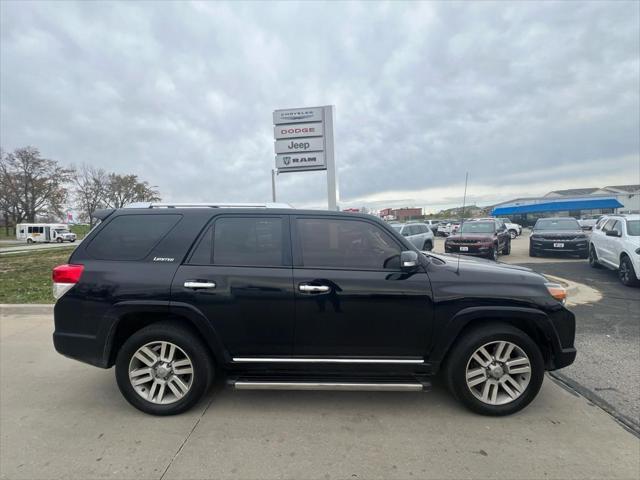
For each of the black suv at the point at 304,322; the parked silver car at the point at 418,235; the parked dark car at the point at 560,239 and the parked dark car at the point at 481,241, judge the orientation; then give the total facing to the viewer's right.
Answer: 1

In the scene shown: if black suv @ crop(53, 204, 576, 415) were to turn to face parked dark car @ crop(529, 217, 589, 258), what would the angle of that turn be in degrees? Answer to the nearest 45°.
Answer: approximately 45° to its left

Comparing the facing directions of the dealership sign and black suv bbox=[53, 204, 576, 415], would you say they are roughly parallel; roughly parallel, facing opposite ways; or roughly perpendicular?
roughly perpendicular

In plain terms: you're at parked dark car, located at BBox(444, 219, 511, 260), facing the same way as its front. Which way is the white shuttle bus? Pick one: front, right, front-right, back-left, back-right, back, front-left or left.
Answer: front-right

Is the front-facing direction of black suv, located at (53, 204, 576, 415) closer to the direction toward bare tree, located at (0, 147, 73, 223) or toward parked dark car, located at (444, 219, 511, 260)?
the parked dark car

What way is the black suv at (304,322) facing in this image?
to the viewer's right

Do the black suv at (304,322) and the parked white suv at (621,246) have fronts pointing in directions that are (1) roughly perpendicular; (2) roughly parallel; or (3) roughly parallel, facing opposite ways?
roughly perpendicular

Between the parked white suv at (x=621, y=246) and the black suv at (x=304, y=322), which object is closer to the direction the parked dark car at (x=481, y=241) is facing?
the black suv

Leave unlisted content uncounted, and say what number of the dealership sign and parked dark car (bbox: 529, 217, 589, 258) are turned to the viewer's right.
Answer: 0

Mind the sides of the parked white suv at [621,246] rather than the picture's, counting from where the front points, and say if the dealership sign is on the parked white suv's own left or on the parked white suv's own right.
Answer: on the parked white suv's own right

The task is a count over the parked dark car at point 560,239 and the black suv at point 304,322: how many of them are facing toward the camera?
1

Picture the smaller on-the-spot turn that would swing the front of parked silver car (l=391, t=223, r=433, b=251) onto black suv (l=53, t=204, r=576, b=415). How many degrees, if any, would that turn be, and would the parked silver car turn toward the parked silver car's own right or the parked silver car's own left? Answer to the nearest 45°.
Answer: approximately 45° to the parked silver car's own left
